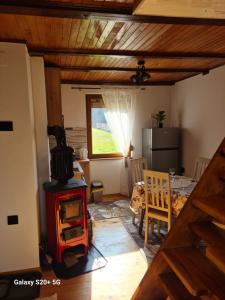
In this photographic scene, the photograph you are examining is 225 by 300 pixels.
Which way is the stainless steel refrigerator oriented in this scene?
toward the camera

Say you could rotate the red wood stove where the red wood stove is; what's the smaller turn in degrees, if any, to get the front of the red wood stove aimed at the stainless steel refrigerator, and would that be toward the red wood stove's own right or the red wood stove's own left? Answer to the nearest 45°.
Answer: approximately 90° to the red wood stove's own left

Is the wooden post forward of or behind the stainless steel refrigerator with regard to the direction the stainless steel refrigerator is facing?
forward

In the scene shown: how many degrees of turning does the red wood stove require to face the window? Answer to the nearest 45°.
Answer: approximately 135° to its left

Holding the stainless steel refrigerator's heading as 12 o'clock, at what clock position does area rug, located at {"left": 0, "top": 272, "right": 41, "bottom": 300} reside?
The area rug is roughly at 1 o'clock from the stainless steel refrigerator.

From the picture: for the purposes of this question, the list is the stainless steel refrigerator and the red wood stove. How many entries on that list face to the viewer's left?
0

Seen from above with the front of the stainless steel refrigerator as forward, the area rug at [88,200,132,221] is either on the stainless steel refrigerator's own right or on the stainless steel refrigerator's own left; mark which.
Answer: on the stainless steel refrigerator's own right

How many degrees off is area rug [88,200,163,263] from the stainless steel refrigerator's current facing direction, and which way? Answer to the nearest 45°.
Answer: approximately 45° to its right

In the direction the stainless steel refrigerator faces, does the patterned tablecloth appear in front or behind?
in front

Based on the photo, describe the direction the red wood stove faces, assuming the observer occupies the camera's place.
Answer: facing the viewer and to the right of the viewer

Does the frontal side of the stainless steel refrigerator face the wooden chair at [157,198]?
yes

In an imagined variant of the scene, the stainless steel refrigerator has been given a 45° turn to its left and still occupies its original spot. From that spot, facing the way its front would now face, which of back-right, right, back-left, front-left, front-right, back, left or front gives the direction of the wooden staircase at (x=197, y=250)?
front-right
